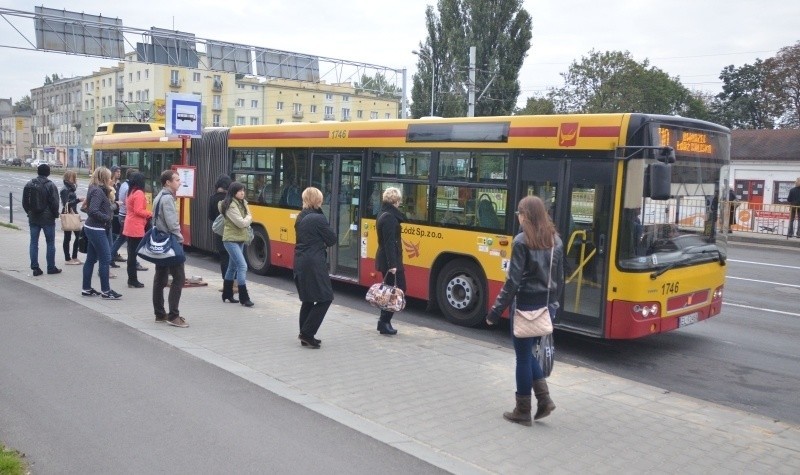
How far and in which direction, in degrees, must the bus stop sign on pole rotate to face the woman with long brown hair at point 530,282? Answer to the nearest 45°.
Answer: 0° — it already faces them

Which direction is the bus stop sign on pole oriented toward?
toward the camera

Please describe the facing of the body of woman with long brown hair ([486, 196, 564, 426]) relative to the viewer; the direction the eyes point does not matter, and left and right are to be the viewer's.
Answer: facing away from the viewer and to the left of the viewer

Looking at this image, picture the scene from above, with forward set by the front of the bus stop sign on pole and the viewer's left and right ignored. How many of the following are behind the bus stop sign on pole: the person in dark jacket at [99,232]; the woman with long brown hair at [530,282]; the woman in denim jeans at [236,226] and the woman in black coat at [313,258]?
0

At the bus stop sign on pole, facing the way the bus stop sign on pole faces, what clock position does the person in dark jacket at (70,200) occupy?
The person in dark jacket is roughly at 4 o'clock from the bus stop sign on pole.

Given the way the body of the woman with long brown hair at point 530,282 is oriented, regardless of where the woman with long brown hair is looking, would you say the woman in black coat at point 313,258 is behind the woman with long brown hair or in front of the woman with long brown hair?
in front

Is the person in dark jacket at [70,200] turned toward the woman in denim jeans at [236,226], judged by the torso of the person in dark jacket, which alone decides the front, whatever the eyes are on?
no

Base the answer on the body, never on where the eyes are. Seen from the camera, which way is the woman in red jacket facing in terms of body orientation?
to the viewer's right

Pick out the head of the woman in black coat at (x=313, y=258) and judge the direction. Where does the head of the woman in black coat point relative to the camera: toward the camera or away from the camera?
away from the camera

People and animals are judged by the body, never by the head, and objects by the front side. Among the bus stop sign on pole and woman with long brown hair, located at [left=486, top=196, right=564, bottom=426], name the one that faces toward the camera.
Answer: the bus stop sign on pole

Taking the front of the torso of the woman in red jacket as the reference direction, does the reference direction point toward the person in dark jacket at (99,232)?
no

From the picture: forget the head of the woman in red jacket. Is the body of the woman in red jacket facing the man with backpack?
no
